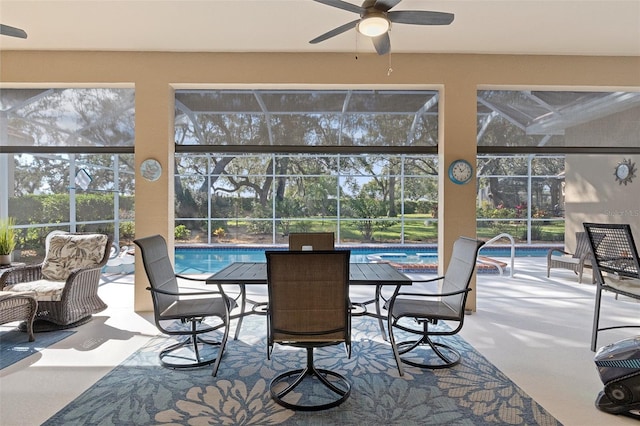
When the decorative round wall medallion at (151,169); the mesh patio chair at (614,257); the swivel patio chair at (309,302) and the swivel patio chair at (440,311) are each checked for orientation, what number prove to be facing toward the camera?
1

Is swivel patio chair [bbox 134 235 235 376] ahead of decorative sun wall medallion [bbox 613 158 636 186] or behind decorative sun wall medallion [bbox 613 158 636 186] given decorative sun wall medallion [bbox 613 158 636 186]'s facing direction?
ahead

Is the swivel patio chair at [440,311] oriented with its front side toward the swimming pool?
no

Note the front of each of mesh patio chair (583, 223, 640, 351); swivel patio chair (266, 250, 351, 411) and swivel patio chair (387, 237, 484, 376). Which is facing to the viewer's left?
swivel patio chair (387, 237, 484, 376)

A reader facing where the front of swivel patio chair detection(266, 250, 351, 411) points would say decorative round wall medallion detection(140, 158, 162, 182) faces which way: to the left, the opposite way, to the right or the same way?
the opposite way

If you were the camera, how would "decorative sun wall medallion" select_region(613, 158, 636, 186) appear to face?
facing the viewer and to the left of the viewer

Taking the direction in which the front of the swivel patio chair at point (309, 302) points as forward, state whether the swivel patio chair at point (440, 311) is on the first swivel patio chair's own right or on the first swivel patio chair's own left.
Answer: on the first swivel patio chair's own right

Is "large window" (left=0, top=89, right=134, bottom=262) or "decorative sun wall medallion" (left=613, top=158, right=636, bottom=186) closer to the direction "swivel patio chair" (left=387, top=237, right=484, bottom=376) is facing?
the large window

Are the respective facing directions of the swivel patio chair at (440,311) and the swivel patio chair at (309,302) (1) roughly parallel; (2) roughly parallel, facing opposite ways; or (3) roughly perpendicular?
roughly perpendicular

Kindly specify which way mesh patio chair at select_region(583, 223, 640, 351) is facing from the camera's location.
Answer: facing away from the viewer and to the right of the viewer

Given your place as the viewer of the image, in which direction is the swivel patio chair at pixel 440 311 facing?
facing to the left of the viewer

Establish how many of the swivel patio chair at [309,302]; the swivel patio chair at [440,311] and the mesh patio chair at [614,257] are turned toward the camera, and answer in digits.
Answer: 0

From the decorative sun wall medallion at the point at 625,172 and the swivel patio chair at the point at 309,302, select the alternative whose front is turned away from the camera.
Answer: the swivel patio chair

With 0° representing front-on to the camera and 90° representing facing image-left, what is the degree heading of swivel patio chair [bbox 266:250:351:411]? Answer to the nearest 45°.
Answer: approximately 180°

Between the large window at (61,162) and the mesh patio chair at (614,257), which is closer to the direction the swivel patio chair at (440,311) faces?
the large window

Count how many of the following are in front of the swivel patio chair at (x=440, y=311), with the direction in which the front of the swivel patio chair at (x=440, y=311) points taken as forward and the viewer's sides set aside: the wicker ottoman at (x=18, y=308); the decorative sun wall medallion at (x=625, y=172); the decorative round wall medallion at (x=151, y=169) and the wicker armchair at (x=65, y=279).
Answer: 3

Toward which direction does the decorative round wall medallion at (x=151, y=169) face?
toward the camera

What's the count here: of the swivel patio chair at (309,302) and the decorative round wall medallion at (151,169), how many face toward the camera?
1

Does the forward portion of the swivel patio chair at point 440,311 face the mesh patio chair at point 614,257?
no
